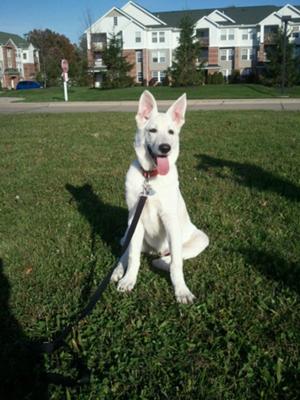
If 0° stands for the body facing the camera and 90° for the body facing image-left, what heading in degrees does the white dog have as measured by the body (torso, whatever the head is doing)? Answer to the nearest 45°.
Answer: approximately 0°

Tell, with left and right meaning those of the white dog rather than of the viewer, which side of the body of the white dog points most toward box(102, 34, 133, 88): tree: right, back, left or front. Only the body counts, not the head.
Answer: back

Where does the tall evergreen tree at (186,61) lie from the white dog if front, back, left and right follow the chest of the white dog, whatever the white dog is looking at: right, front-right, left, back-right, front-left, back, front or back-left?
back

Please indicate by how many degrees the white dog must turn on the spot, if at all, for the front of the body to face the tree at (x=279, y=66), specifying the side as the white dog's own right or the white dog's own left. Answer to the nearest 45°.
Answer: approximately 180°
